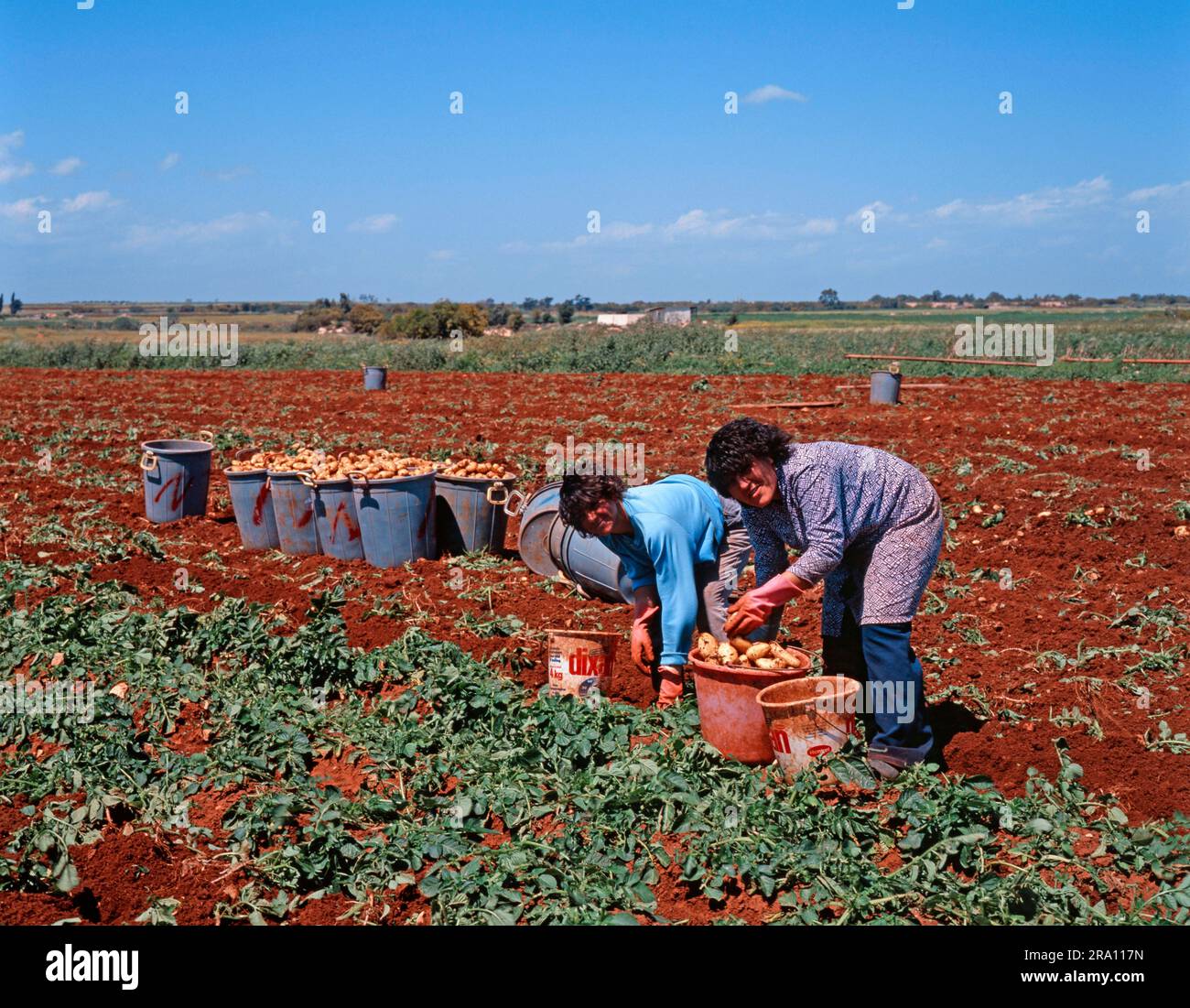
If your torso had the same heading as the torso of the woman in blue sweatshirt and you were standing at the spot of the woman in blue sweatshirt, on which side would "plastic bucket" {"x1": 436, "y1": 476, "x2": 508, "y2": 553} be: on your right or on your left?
on your right

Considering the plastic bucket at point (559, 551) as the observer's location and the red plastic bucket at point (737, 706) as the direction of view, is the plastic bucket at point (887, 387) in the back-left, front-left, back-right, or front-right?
back-left

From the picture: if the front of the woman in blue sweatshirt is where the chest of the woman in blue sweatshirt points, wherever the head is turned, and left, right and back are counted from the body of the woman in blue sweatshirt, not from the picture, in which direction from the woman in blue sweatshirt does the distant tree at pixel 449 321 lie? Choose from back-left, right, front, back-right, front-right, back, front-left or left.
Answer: back-right

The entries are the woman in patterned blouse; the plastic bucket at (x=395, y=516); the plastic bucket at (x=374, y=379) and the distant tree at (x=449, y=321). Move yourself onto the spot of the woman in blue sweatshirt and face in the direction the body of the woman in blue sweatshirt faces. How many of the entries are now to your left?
1

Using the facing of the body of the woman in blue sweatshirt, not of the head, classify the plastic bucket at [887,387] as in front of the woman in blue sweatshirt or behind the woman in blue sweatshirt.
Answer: behind

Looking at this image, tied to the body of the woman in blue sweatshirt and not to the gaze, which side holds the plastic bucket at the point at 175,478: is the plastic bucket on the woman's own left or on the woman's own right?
on the woman's own right

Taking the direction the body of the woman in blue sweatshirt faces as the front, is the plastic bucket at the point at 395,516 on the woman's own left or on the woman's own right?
on the woman's own right

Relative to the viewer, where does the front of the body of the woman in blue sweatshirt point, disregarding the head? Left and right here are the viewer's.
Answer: facing the viewer and to the left of the viewer

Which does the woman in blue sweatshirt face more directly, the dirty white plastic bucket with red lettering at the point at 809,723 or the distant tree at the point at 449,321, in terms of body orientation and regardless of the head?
the dirty white plastic bucket with red lettering

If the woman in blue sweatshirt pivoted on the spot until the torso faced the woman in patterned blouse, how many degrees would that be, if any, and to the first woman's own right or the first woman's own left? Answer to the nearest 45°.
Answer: approximately 90° to the first woman's own left
